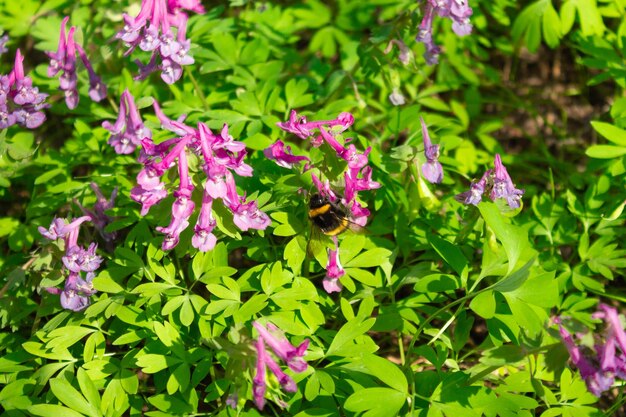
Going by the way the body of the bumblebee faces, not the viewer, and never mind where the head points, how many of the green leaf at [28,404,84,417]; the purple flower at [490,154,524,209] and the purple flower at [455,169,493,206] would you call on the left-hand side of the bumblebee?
1

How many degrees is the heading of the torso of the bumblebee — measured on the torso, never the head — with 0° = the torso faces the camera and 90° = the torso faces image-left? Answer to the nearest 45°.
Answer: approximately 135°

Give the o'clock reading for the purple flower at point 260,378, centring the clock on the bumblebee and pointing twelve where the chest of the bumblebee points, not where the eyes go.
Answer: The purple flower is roughly at 8 o'clock from the bumblebee.

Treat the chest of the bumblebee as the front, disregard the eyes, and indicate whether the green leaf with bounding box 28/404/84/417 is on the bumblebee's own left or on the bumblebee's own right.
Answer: on the bumblebee's own left

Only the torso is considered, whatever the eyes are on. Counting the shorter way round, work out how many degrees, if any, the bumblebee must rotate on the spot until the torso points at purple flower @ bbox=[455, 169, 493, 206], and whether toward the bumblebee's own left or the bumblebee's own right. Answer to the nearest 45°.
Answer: approximately 135° to the bumblebee's own right

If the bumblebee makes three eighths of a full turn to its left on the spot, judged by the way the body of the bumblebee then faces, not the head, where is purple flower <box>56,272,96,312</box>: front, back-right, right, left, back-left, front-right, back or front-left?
right

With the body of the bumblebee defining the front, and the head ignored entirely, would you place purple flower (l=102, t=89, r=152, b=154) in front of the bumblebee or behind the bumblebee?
in front

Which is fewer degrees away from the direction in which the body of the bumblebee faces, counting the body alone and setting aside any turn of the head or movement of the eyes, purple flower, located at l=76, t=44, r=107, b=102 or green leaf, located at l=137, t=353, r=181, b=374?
the purple flower

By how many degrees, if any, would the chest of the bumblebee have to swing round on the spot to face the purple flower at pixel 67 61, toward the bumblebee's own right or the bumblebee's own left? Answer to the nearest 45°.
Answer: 0° — it already faces it
